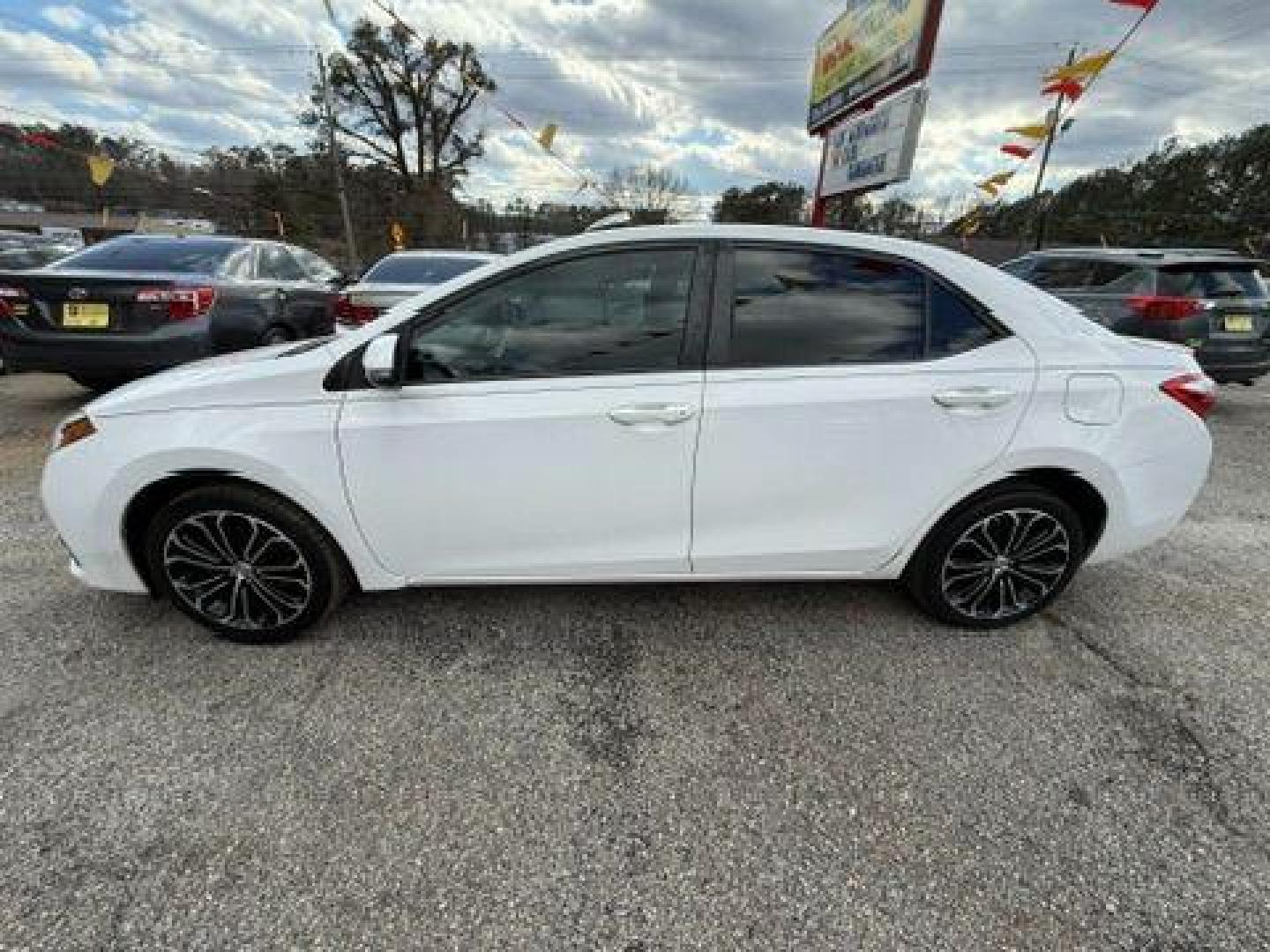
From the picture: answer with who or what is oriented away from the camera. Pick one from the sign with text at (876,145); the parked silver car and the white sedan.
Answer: the parked silver car

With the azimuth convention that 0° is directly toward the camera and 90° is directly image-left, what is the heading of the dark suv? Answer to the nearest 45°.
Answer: approximately 135°

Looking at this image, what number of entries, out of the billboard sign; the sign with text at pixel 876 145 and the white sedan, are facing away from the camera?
0

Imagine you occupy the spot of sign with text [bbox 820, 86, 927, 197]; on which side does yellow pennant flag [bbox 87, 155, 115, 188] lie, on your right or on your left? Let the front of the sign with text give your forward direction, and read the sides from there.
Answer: on your right

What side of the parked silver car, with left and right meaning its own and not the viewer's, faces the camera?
back

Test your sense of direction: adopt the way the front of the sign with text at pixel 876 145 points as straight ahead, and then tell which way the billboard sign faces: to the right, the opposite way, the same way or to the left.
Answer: the same way

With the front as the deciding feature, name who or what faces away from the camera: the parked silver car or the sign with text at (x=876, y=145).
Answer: the parked silver car

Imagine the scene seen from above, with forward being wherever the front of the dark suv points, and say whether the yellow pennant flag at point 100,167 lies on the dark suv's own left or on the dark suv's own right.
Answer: on the dark suv's own left

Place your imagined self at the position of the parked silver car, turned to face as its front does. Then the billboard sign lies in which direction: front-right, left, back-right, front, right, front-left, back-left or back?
right

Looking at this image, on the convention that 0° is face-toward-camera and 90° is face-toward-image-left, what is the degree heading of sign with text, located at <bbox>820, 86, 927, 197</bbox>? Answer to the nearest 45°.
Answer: approximately 45°

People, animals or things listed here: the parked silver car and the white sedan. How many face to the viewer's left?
1

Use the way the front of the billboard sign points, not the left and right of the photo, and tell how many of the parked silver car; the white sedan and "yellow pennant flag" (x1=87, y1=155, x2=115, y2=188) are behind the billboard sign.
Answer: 0

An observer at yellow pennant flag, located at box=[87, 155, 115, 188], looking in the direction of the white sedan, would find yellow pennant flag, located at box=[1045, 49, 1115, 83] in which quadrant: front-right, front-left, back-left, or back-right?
front-left

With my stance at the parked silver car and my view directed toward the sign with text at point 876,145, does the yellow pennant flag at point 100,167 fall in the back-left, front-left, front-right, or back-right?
back-left

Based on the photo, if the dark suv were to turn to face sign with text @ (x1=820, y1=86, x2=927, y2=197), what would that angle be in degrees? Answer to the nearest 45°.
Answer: approximately 45° to its left

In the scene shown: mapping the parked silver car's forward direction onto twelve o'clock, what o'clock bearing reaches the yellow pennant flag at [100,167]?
The yellow pennant flag is roughly at 11 o'clock from the parked silver car.

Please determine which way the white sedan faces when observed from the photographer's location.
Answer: facing to the left of the viewer

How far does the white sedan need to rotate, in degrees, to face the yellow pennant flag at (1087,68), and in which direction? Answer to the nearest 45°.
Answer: approximately 135° to its right
